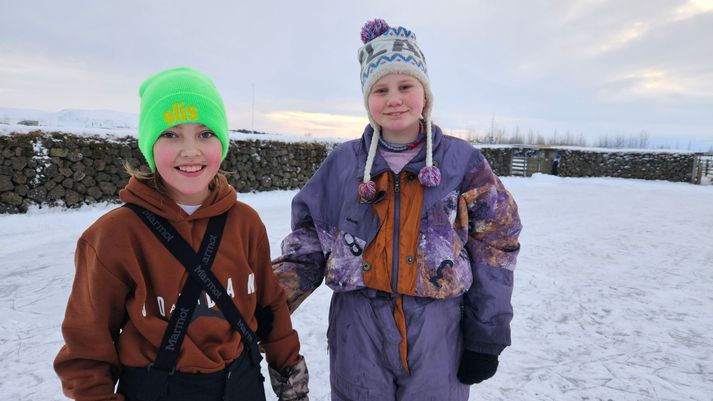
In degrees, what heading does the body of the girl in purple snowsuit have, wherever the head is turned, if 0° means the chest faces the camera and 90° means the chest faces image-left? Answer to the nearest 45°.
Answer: approximately 0°

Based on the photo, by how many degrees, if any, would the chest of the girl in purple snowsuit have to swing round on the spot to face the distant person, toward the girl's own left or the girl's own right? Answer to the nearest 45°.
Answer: approximately 180°

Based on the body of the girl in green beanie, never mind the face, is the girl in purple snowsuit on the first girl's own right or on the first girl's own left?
on the first girl's own left

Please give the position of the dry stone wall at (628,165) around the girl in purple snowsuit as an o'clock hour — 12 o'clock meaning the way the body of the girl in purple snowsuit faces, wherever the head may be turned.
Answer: The dry stone wall is roughly at 7 o'clock from the girl in purple snowsuit.

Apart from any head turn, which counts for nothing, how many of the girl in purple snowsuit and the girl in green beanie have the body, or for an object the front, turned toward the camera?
2
